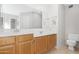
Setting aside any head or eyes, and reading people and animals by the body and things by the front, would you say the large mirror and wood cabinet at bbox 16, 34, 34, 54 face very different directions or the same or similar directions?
same or similar directions

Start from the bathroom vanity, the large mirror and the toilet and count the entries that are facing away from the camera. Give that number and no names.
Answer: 0

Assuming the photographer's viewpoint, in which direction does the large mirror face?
facing the viewer and to the right of the viewer

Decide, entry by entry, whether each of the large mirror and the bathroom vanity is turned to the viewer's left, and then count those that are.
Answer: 0

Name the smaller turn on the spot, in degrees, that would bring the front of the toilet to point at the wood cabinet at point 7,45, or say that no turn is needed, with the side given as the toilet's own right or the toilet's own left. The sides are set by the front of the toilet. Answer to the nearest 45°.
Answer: approximately 45° to the toilet's own right

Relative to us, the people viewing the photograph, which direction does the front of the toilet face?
facing the viewer and to the left of the viewer

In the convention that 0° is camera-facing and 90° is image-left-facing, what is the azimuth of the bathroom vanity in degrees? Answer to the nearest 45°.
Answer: approximately 315°
